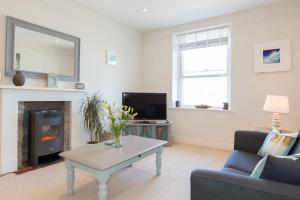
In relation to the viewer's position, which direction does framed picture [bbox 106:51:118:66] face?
facing the viewer and to the right of the viewer

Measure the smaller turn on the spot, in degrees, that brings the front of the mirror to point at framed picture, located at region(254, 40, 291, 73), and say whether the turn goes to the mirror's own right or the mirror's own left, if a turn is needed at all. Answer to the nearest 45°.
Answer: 0° — it already faces it

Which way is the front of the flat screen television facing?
toward the camera

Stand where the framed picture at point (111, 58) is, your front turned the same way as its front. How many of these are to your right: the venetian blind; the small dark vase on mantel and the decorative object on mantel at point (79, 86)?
2

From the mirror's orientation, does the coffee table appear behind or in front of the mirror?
in front

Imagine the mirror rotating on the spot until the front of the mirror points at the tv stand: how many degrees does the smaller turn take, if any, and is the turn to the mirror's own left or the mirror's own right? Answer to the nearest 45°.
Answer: approximately 45° to the mirror's own left

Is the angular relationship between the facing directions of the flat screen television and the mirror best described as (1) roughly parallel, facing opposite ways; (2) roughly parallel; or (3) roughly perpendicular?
roughly perpendicular

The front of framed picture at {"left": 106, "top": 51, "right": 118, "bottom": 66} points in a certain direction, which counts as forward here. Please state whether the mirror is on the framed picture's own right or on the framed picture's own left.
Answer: on the framed picture's own right

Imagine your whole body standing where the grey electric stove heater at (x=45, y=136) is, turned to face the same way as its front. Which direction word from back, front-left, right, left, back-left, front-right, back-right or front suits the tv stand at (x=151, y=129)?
front-left

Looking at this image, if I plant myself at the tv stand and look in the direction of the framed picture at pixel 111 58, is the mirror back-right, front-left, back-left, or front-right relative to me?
front-left

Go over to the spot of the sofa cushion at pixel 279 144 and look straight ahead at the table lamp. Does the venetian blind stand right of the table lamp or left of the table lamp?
left

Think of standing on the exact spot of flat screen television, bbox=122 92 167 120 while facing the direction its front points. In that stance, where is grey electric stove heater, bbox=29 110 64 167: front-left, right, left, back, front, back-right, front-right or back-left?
front-right

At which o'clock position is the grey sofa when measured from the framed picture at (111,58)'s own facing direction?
The grey sofa is roughly at 1 o'clock from the framed picture.
